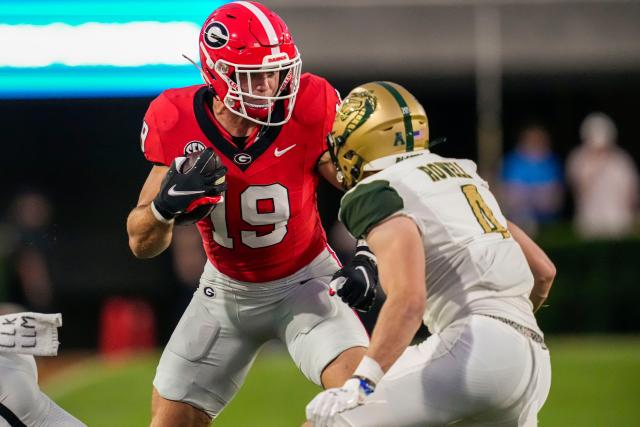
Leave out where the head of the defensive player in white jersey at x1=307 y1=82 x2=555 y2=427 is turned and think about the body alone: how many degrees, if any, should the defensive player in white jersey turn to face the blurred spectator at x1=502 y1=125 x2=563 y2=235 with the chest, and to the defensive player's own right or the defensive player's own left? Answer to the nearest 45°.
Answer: approximately 45° to the defensive player's own right

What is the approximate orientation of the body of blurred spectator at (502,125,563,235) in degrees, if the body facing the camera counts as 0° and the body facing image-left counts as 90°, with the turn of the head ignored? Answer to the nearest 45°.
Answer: approximately 0°

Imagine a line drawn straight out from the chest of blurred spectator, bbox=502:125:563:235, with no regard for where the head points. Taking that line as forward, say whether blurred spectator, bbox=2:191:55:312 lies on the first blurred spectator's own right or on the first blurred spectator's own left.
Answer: on the first blurred spectator's own right

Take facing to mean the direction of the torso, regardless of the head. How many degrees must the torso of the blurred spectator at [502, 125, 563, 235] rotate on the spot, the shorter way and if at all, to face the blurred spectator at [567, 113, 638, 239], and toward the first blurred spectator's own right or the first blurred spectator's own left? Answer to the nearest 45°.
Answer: approximately 90° to the first blurred spectator's own left

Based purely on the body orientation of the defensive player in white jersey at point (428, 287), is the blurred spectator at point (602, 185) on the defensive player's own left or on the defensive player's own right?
on the defensive player's own right

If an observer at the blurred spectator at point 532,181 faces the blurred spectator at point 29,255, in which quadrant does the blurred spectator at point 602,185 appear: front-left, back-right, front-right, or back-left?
back-left

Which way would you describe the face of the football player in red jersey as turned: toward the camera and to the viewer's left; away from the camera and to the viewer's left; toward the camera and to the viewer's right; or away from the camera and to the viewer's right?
toward the camera and to the viewer's right

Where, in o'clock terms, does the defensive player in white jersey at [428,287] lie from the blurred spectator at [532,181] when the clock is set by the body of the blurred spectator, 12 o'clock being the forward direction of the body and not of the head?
The defensive player in white jersey is roughly at 12 o'clock from the blurred spectator.

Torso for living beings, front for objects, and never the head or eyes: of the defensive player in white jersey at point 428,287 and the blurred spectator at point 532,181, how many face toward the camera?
1

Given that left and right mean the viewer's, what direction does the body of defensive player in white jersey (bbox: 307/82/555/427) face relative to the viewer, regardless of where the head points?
facing away from the viewer and to the left of the viewer

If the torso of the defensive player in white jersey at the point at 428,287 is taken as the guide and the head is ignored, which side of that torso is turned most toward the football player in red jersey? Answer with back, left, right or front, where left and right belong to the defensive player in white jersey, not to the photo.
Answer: front

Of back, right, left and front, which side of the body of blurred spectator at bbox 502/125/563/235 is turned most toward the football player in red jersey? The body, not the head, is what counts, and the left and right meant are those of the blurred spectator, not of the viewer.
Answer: front

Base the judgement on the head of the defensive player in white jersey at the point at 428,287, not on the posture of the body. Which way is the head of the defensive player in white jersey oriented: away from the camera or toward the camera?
away from the camera

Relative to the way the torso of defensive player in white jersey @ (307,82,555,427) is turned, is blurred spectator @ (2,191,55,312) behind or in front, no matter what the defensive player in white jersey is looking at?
in front
